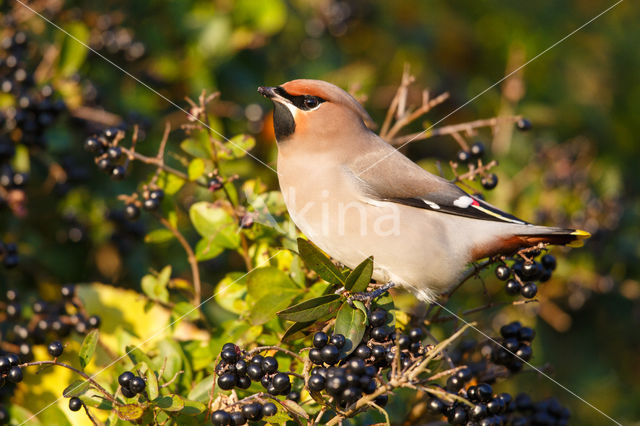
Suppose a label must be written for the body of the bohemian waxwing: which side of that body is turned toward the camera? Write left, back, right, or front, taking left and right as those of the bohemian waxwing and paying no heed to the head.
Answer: left

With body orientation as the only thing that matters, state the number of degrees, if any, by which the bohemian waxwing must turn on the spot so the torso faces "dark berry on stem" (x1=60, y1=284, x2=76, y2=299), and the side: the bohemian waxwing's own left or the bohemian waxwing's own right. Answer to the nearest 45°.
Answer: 0° — it already faces it

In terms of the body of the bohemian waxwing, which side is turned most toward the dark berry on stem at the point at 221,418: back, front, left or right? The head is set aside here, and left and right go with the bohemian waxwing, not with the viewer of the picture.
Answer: front

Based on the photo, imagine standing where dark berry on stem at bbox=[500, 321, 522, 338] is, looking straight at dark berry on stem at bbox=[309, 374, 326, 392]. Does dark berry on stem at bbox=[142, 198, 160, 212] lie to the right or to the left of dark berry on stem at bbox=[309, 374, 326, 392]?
right

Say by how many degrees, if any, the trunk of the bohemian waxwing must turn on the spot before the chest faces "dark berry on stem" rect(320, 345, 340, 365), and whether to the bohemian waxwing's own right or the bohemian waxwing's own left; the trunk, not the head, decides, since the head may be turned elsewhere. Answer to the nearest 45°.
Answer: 0° — it already faces it

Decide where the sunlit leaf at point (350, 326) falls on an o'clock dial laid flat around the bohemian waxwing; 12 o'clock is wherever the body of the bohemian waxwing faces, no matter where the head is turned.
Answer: The sunlit leaf is roughly at 9 o'clock from the bohemian waxwing.

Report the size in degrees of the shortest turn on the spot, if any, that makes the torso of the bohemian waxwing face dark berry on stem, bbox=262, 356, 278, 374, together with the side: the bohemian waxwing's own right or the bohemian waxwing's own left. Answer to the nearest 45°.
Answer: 0° — it already faces it

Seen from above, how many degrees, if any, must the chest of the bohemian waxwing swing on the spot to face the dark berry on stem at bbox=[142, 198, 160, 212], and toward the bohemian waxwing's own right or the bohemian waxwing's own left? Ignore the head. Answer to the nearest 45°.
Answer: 0° — it already faces it

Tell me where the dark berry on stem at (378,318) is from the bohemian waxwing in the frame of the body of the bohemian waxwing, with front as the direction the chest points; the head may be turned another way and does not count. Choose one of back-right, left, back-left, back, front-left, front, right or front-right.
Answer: left
